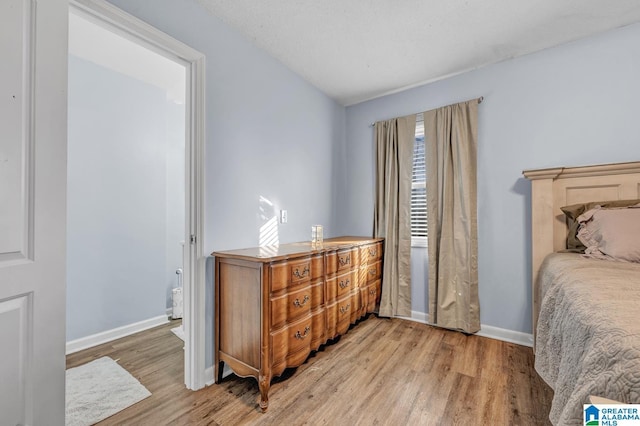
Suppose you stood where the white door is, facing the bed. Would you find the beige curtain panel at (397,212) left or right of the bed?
left

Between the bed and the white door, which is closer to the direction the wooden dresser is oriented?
the bed

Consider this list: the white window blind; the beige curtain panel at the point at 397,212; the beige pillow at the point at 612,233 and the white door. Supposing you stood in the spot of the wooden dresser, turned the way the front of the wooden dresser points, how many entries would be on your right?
1

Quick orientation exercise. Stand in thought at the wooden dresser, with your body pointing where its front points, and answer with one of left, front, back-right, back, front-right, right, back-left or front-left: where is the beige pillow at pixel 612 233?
front-left

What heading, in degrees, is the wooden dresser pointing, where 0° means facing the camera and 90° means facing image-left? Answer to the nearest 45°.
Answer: approximately 315°

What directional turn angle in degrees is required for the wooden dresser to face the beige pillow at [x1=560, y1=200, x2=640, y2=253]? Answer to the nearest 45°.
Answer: approximately 45° to its left

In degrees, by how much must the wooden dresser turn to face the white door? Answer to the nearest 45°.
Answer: approximately 90° to its right

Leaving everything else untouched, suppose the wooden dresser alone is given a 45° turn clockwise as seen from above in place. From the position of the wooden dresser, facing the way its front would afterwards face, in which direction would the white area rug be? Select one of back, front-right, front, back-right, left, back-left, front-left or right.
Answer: right

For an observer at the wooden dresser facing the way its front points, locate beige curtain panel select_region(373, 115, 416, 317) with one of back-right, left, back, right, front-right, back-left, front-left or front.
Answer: left

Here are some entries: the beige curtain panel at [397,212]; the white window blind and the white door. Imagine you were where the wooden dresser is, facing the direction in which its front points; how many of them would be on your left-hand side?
2

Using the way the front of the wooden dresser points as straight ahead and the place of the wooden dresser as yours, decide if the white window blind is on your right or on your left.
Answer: on your left

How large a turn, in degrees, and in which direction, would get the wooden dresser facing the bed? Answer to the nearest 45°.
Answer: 0° — it already faces it
